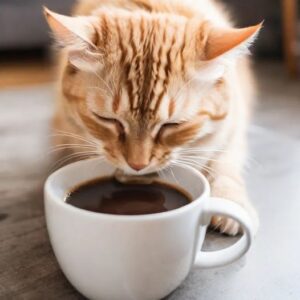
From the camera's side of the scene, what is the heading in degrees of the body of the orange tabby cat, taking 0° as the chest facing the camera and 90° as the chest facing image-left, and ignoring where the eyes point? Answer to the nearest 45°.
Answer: approximately 0°
